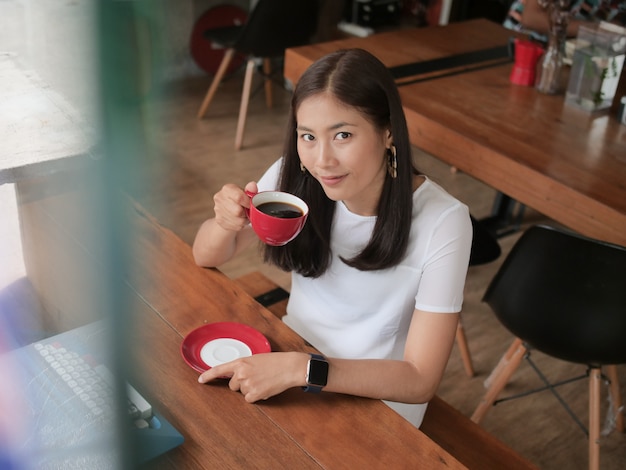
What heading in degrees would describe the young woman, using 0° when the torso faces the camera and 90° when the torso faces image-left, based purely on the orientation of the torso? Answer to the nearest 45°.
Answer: approximately 45°

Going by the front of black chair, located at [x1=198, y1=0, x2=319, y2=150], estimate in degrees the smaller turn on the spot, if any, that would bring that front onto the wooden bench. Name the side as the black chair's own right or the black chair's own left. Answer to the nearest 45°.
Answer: approximately 135° to the black chair's own left

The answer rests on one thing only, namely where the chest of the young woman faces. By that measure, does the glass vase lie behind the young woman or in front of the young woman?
behind
